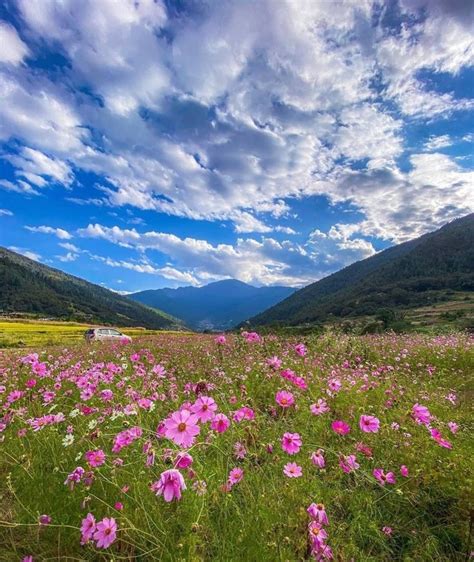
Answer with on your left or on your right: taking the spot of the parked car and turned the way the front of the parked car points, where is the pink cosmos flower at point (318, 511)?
on your right

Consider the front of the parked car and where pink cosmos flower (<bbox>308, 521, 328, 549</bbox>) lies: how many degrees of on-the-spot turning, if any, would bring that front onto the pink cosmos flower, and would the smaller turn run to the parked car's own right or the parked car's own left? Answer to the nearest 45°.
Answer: approximately 90° to the parked car's own right

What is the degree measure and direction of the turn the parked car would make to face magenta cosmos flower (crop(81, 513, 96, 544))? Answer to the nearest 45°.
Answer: approximately 90° to its right

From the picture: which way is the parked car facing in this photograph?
to the viewer's right

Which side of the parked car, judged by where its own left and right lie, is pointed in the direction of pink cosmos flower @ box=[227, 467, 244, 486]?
right

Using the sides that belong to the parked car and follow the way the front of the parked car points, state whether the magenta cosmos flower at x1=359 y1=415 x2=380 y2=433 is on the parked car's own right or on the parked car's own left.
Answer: on the parked car's own right
